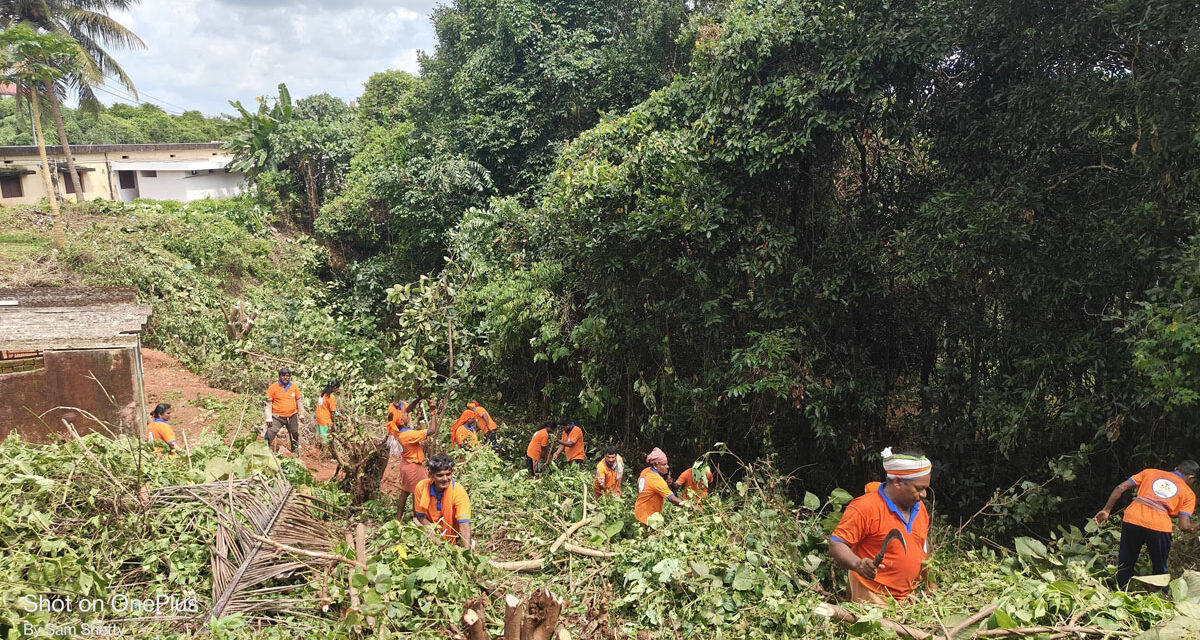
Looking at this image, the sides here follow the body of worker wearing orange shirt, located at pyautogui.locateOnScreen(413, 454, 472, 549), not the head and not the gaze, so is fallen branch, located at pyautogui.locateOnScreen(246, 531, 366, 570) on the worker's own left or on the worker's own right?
on the worker's own right

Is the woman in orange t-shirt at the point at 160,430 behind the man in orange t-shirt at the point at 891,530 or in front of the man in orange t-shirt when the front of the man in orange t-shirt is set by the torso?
behind

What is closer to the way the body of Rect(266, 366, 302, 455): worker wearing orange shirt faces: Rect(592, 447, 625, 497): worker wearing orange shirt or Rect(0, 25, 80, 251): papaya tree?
the worker wearing orange shirt

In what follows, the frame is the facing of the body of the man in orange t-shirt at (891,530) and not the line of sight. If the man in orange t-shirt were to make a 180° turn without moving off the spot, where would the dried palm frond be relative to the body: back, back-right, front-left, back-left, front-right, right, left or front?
front-left

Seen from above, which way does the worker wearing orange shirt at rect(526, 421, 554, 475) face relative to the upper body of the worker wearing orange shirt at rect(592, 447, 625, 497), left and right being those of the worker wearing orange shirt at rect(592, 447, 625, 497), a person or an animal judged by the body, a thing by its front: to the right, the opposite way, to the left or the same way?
to the left

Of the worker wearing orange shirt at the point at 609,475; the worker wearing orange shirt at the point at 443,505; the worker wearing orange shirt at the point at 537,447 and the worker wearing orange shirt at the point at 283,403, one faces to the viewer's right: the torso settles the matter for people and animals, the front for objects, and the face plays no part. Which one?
the worker wearing orange shirt at the point at 537,447

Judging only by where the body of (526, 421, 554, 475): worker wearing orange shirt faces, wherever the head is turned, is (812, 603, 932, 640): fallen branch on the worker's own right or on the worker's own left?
on the worker's own right

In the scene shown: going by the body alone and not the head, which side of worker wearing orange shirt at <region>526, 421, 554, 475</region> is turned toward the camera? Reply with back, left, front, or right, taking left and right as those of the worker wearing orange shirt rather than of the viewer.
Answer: right

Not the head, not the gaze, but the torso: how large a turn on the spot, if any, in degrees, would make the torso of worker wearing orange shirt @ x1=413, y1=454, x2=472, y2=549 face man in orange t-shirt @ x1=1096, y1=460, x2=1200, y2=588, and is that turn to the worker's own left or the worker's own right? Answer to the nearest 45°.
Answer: approximately 90° to the worker's own left
